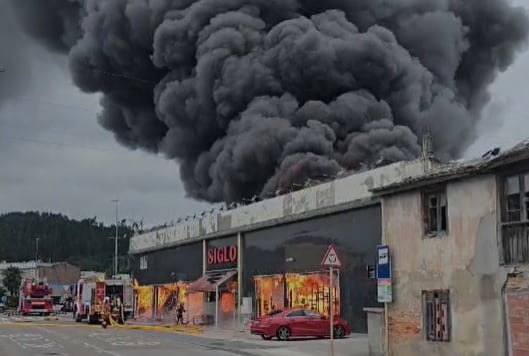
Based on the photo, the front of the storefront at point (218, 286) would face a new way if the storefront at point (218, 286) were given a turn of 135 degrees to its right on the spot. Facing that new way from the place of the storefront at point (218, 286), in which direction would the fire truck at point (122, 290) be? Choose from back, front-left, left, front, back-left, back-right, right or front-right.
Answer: front-left

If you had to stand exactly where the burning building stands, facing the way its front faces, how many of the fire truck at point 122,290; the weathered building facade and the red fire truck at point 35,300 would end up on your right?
2

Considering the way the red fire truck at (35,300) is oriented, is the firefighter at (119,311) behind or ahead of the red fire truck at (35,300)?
ahead

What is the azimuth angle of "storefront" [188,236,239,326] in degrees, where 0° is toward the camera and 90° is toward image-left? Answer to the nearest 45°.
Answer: approximately 45°

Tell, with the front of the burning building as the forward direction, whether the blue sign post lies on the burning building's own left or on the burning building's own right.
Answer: on the burning building's own left

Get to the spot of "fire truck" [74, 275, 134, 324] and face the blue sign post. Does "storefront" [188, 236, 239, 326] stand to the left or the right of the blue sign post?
left

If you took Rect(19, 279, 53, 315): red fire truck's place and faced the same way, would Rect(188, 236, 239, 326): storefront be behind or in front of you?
in front
